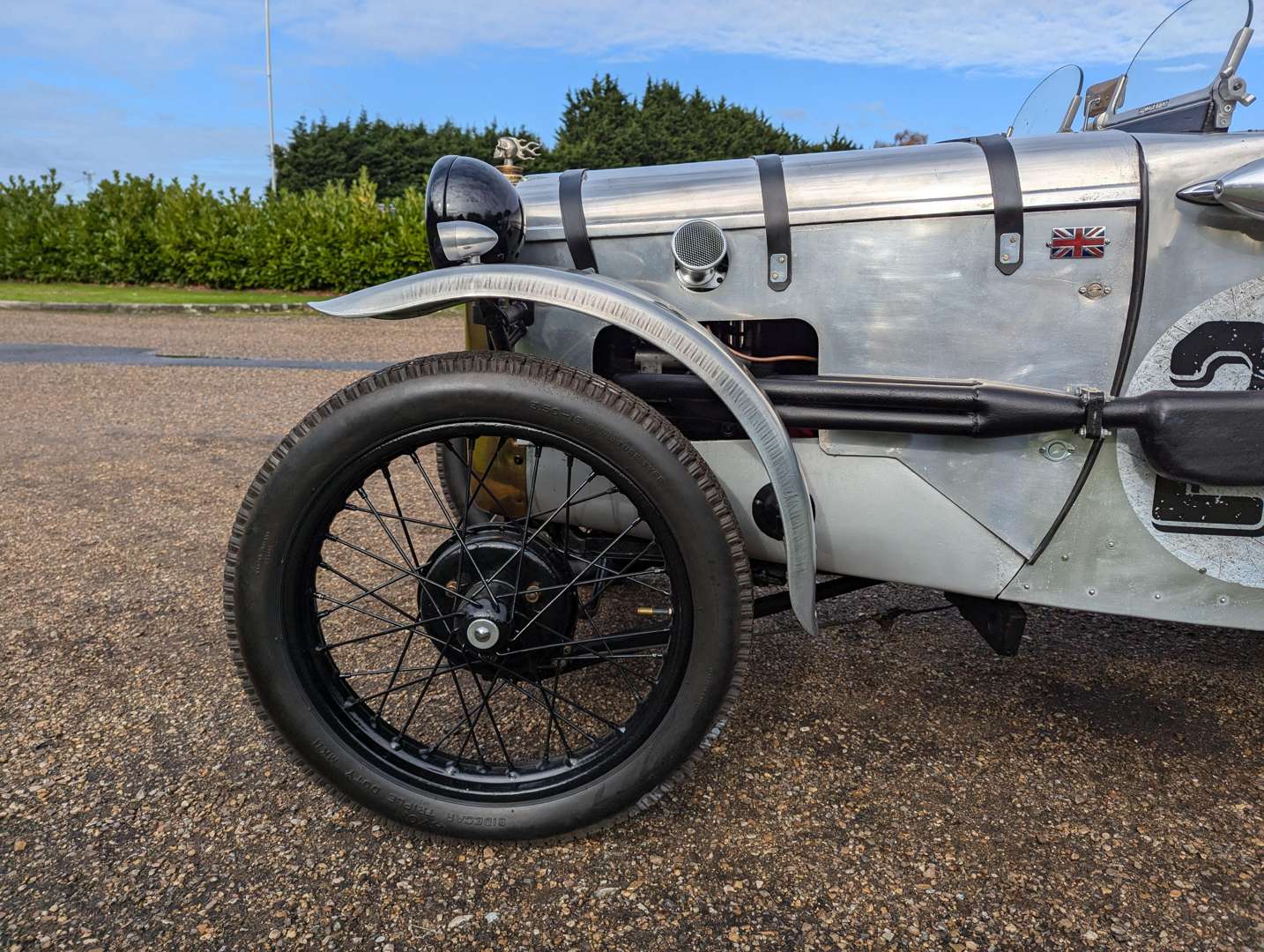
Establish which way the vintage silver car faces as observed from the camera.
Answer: facing to the left of the viewer

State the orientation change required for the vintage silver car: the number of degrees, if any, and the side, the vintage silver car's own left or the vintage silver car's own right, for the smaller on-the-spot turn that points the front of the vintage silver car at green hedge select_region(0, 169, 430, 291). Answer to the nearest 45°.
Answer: approximately 45° to the vintage silver car's own right
